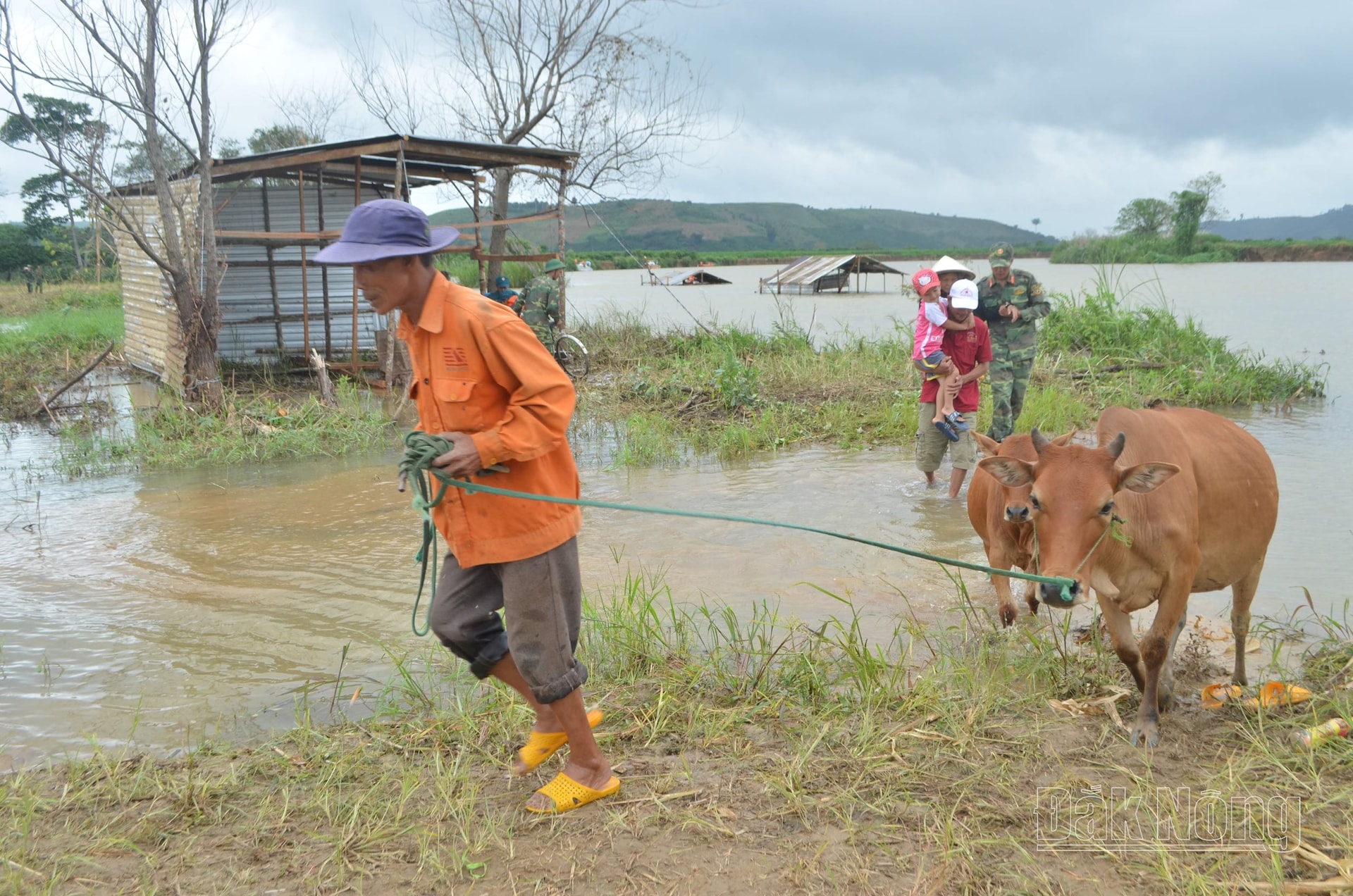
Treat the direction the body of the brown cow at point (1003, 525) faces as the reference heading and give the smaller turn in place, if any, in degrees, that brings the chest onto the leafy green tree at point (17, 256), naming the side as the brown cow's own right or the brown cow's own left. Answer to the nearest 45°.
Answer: approximately 135° to the brown cow's own right

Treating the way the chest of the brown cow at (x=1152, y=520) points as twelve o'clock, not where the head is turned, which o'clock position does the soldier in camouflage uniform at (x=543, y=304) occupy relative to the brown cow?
The soldier in camouflage uniform is roughly at 3 o'clock from the brown cow.

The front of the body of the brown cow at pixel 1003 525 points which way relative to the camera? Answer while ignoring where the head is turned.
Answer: toward the camera

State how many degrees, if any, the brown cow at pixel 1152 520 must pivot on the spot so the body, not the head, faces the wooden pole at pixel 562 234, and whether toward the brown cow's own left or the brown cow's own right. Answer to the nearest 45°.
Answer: approximately 90° to the brown cow's own right

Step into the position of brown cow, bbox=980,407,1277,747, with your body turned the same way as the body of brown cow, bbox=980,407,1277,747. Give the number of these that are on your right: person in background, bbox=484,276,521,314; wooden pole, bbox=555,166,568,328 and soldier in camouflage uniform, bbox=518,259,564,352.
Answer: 3

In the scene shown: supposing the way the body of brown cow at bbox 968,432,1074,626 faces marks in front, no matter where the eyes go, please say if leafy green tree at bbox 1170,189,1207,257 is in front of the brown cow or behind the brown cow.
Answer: behind

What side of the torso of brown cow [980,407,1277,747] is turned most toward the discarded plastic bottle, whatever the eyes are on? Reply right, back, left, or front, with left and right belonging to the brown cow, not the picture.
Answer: left

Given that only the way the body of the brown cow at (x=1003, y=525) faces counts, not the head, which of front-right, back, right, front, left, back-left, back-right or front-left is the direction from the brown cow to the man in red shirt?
back

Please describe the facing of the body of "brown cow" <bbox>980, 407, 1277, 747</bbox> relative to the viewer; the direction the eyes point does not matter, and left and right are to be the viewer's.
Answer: facing the viewer and to the left of the viewer

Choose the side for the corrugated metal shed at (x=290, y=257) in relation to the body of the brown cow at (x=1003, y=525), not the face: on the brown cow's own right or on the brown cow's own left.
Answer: on the brown cow's own right

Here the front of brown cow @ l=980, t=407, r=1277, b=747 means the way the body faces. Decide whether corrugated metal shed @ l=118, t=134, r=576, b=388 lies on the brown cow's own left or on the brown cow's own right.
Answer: on the brown cow's own right

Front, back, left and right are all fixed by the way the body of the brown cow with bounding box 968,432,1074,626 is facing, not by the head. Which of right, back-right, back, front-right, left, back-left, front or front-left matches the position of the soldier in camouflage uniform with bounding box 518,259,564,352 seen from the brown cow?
back-right

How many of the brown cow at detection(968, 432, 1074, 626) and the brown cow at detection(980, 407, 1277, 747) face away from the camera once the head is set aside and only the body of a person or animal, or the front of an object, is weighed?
0
